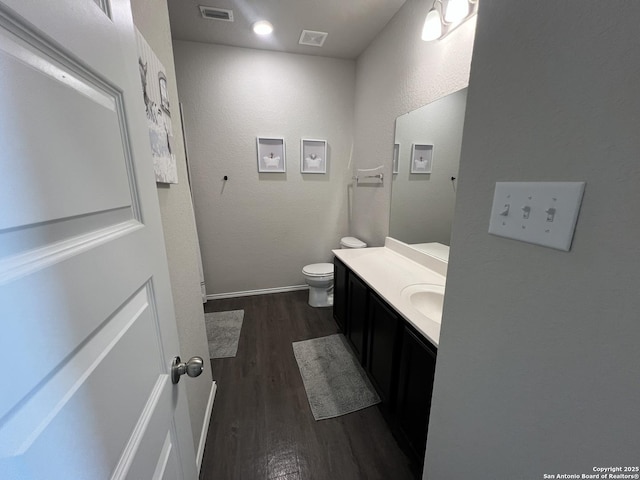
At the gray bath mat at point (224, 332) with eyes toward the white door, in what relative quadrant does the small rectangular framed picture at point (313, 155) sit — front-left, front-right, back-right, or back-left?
back-left

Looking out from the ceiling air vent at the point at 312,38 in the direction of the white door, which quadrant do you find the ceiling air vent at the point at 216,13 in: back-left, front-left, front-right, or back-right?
front-right

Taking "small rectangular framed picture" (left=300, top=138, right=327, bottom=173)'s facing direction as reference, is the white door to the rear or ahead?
ahead

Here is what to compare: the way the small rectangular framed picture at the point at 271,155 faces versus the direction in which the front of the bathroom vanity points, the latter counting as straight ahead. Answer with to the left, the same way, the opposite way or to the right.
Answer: to the left

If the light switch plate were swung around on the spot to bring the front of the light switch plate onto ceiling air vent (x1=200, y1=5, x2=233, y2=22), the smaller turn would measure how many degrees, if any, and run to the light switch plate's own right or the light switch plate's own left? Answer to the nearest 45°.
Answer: approximately 45° to the light switch plate's own right

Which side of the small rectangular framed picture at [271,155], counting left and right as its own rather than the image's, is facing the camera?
front

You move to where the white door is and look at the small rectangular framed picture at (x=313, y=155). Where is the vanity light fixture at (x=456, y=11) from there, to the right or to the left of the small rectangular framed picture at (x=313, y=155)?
right

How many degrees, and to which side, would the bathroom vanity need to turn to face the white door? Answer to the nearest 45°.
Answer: approximately 45° to its left

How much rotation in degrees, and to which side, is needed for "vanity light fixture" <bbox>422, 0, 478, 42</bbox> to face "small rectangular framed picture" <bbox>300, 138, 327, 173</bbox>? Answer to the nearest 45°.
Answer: approximately 90° to its right

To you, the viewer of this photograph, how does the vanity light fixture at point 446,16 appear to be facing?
facing the viewer and to the left of the viewer

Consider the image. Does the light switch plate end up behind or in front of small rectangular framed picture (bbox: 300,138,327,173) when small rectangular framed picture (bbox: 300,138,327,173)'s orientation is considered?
in front

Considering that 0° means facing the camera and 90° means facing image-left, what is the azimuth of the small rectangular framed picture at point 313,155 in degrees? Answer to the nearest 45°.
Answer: approximately 0°

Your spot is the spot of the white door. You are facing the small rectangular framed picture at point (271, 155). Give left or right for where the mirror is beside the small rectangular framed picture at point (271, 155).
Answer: right

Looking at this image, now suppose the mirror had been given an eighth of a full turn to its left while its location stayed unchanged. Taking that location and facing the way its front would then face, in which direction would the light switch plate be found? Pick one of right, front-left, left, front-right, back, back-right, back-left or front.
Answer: front
